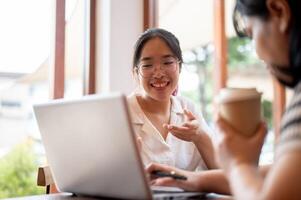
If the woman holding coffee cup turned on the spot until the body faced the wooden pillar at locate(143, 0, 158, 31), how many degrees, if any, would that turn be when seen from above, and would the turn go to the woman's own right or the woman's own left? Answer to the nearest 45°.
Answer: approximately 90° to the woman's own right

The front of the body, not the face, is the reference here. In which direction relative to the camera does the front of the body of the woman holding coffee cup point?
to the viewer's left

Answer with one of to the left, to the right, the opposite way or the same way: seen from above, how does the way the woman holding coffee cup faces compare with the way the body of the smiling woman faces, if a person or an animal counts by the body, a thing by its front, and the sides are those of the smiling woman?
to the right

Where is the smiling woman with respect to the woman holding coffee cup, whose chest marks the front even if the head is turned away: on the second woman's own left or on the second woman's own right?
on the second woman's own right

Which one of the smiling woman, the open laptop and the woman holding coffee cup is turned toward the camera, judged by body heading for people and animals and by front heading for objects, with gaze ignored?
the smiling woman

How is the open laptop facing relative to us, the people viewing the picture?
facing away from the viewer and to the right of the viewer

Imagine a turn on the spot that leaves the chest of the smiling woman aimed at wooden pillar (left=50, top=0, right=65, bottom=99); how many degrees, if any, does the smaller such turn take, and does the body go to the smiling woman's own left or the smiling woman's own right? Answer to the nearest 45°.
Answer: approximately 135° to the smiling woman's own right

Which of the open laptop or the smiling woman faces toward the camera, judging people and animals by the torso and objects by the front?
the smiling woman

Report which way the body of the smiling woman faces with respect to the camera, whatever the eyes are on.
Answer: toward the camera

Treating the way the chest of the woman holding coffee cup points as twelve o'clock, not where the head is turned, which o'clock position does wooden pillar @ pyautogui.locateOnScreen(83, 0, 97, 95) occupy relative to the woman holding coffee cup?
The wooden pillar is roughly at 2 o'clock from the woman holding coffee cup.

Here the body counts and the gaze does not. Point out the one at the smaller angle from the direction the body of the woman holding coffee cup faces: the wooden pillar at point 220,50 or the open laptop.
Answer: the open laptop

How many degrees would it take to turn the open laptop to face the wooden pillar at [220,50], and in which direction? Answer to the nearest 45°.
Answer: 0° — it already faces it

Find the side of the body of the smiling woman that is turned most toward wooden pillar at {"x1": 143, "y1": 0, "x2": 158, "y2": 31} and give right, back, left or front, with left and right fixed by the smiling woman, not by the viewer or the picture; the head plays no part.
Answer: back
